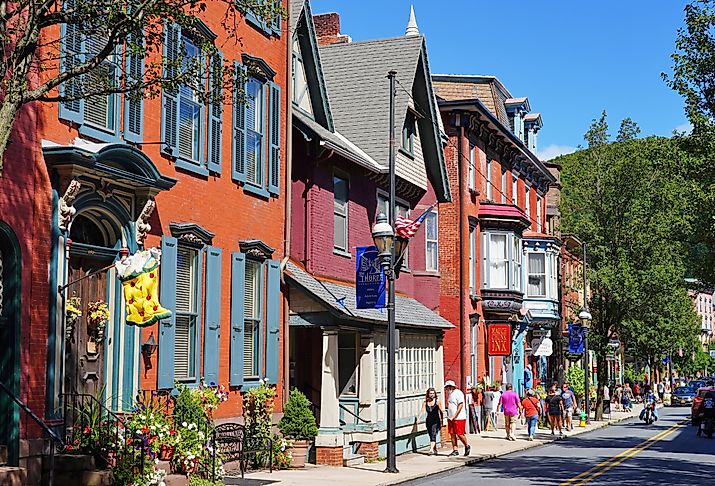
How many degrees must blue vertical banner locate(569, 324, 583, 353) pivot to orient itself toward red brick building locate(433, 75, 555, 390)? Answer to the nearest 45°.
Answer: approximately 45° to its right

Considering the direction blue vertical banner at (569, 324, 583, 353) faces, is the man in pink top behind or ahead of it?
ahead

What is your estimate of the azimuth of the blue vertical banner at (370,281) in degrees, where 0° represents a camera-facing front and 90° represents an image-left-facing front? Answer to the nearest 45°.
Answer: approximately 0°

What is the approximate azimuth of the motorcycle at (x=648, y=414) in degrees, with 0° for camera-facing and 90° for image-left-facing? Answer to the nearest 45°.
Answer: approximately 0°

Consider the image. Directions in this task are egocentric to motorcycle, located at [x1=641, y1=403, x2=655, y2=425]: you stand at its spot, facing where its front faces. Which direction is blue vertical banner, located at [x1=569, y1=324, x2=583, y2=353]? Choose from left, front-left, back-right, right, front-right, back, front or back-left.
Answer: front-right

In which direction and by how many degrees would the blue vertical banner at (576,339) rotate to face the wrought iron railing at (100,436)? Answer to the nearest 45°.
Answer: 0° — it already faces it
